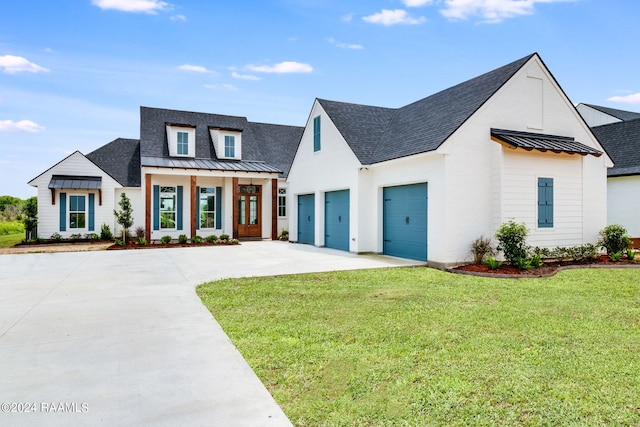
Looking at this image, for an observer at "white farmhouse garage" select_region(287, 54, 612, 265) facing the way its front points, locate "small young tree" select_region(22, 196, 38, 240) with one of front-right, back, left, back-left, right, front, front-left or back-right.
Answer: front-right

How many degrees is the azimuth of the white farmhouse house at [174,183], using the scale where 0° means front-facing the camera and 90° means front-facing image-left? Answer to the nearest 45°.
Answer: approximately 0°

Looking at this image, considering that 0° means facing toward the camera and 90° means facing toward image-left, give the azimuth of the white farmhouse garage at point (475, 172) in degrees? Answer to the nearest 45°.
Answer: approximately 45°
